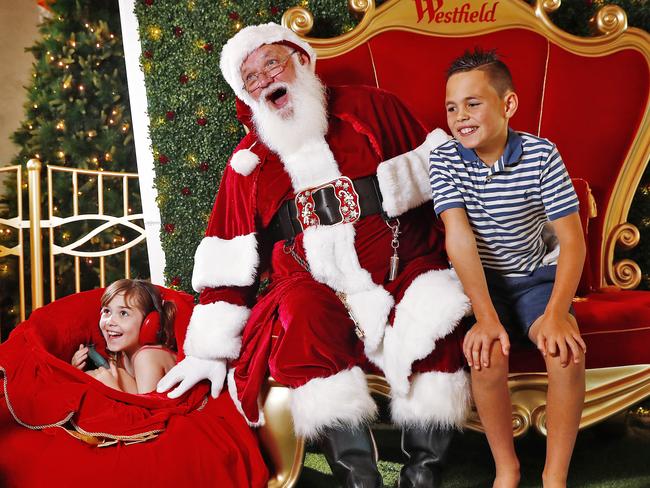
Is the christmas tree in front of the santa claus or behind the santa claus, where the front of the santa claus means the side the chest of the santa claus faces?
behind

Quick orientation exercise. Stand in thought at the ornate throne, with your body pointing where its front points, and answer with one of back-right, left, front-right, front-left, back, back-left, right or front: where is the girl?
front-right

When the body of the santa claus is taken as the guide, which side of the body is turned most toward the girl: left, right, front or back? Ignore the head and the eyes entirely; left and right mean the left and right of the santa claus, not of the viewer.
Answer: right

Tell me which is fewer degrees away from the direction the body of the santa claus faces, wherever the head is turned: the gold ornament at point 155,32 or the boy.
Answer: the boy

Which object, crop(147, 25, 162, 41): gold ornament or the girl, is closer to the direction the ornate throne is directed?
the girl

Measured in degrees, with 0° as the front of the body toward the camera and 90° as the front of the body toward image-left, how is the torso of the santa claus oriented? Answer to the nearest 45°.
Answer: approximately 0°

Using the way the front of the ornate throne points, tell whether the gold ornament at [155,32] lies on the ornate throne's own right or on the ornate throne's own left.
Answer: on the ornate throne's own right
